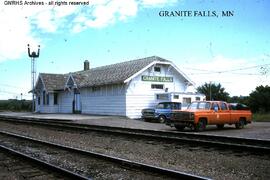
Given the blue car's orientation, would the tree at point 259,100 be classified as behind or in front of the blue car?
behind

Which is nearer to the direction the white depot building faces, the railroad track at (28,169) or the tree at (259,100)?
the railroad track

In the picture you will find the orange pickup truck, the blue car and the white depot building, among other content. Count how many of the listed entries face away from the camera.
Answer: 0

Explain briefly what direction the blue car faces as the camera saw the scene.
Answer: facing the viewer and to the left of the viewer

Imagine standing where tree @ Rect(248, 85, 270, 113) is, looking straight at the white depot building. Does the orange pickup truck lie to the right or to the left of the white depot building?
left

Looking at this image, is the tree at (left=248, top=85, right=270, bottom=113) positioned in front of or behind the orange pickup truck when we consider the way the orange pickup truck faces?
behind

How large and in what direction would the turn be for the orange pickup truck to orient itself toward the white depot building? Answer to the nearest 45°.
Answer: approximately 90° to its right

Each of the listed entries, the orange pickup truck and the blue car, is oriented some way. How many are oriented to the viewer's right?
0

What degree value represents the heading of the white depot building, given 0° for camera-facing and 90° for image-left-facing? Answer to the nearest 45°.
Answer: approximately 45°
